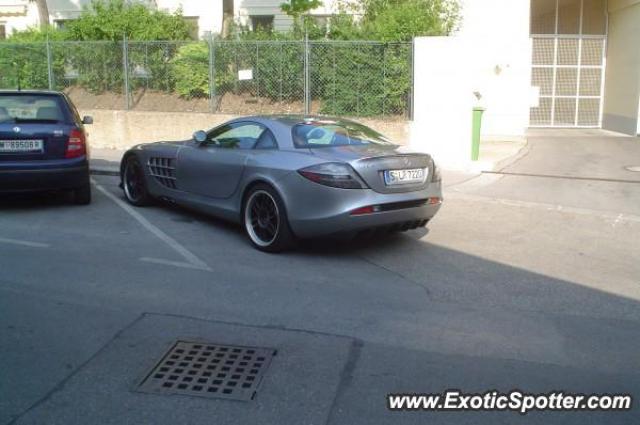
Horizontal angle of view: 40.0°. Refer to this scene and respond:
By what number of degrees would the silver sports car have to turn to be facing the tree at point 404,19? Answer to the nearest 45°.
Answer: approximately 45° to its right

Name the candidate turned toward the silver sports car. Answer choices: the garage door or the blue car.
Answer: the garage door

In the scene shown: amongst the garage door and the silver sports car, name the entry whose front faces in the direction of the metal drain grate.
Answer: the garage door

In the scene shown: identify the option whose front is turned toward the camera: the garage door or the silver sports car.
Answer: the garage door

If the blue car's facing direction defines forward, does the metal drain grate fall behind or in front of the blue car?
behind

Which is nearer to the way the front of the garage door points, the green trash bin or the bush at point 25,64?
the green trash bin

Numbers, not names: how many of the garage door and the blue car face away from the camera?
1

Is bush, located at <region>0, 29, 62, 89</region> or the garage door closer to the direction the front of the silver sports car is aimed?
the bush

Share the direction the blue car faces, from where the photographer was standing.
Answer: facing away from the viewer

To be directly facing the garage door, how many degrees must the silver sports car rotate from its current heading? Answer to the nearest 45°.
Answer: approximately 90° to its right

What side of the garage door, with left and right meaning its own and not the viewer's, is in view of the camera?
front

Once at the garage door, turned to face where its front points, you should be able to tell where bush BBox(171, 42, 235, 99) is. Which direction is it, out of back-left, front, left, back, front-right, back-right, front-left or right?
front-right

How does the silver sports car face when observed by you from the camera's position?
facing away from the viewer and to the left of the viewer

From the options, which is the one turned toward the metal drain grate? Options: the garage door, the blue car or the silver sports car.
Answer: the garage door

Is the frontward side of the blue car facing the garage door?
no

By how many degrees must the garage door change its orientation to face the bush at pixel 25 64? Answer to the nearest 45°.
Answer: approximately 45° to its right

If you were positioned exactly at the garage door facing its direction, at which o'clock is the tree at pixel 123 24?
The tree is roughly at 2 o'clock from the garage door.

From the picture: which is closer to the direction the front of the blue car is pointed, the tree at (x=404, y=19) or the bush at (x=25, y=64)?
the bush

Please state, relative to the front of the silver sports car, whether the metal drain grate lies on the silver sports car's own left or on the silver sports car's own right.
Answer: on the silver sports car's own left
